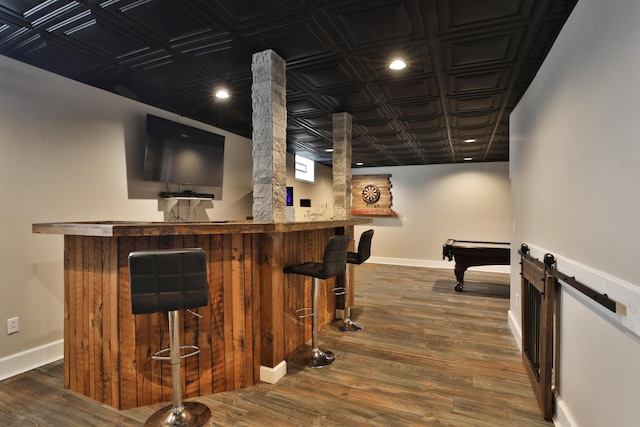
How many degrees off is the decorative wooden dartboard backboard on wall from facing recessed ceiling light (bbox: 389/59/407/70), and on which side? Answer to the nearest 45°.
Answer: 0° — it already faces it

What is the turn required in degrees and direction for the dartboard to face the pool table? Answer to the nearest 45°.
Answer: approximately 45° to its left

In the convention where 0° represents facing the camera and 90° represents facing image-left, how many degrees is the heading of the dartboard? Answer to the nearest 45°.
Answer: approximately 0°

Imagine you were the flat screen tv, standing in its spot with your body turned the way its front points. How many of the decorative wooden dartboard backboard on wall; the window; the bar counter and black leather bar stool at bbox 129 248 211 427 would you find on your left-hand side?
2

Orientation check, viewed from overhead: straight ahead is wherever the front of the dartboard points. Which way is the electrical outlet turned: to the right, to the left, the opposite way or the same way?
to the left

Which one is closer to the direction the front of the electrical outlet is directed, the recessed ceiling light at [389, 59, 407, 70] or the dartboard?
the recessed ceiling light

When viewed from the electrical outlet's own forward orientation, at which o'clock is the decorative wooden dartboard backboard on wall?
The decorative wooden dartboard backboard on wall is roughly at 10 o'clock from the electrical outlet.

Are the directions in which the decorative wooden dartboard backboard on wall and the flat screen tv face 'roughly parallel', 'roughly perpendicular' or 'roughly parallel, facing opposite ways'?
roughly perpendicular

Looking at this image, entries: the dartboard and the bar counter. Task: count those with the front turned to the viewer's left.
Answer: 0

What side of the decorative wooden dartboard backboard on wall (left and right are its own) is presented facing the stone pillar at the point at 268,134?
front

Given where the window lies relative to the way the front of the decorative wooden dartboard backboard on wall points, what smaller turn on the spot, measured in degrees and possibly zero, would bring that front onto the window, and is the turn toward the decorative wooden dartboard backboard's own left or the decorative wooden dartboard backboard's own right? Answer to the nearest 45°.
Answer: approximately 45° to the decorative wooden dartboard backboard's own right

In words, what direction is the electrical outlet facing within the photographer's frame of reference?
facing the viewer and to the right of the viewer

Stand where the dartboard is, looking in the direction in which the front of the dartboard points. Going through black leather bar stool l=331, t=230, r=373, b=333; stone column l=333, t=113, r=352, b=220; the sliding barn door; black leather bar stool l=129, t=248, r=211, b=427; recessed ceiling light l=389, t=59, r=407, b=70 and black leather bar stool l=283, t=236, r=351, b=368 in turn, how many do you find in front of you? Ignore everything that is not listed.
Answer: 6
